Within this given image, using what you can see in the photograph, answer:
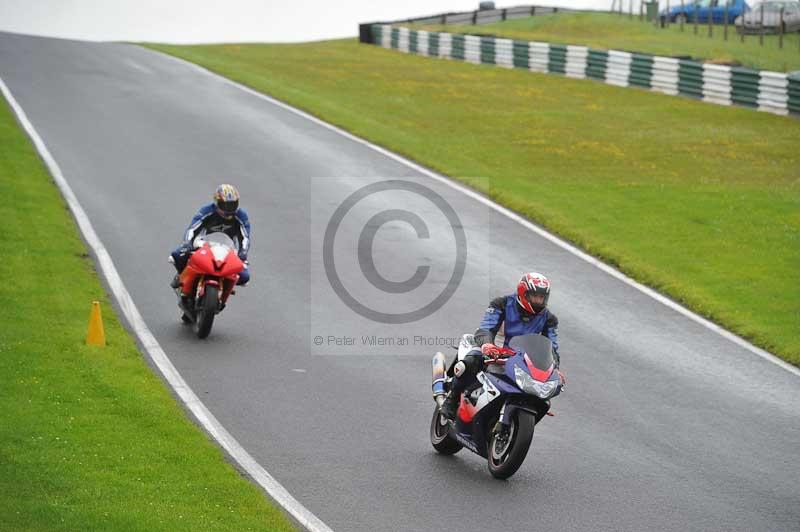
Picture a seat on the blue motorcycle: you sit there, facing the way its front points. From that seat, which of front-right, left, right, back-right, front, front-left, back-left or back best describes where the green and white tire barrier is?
back-left

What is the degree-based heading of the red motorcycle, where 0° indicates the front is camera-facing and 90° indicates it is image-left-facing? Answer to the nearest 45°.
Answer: approximately 0°

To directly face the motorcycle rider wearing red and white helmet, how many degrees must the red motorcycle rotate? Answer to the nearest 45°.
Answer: approximately 45° to its left

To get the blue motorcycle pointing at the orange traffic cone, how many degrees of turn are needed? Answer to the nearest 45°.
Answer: approximately 180°

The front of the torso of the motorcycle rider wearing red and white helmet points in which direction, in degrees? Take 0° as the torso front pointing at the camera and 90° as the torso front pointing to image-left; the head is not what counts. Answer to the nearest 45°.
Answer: approximately 315°

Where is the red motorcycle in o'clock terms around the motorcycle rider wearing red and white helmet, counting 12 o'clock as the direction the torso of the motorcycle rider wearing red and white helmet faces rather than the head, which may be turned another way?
The red motorcycle is roughly at 6 o'clock from the motorcycle rider wearing red and white helmet.

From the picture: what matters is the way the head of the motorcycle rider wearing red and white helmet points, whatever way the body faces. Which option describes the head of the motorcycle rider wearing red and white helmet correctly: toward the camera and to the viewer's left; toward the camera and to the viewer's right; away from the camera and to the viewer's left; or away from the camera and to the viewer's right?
toward the camera and to the viewer's right

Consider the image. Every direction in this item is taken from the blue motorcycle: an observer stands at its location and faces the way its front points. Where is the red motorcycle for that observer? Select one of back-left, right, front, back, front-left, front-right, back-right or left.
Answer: back

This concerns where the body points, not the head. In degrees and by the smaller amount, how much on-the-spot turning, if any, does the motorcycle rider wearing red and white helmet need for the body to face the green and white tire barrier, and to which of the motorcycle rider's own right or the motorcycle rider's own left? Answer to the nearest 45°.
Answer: approximately 135° to the motorcycle rider's own left
